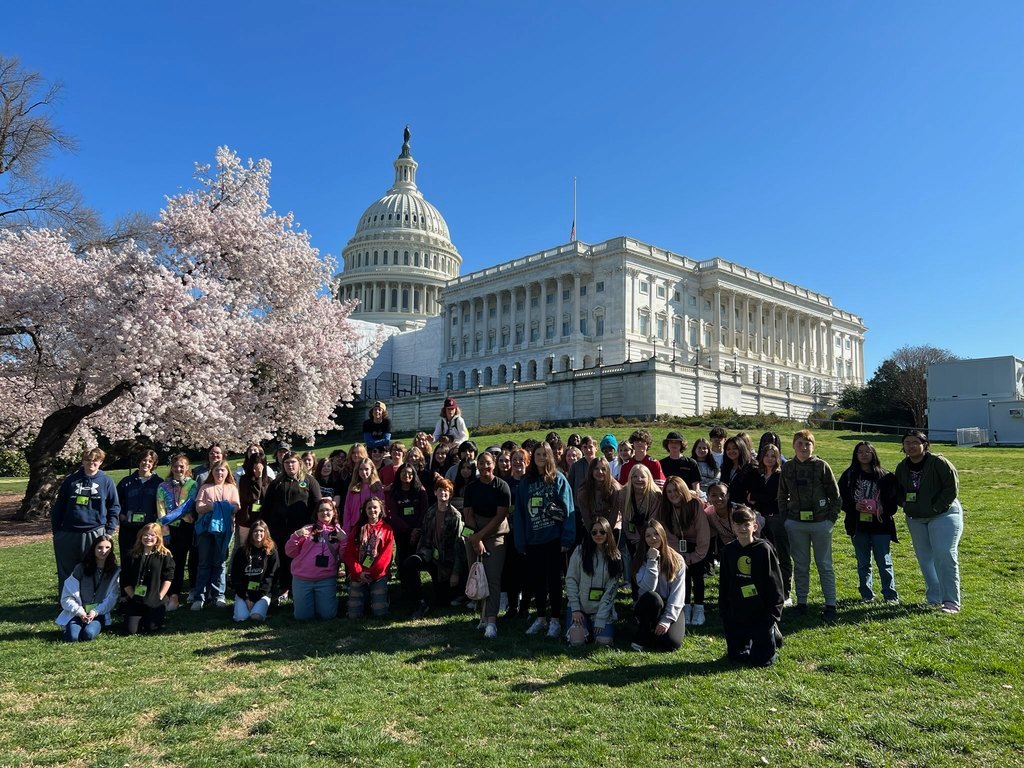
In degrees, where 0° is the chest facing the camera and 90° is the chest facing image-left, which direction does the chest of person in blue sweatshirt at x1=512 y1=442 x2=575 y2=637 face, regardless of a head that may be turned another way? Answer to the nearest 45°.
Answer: approximately 0°

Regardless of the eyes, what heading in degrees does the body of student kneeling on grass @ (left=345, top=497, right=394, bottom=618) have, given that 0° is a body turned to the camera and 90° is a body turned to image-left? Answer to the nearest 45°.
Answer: approximately 0°

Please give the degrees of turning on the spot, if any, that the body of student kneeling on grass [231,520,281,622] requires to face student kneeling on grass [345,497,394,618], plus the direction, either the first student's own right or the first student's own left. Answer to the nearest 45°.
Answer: approximately 45° to the first student's own left

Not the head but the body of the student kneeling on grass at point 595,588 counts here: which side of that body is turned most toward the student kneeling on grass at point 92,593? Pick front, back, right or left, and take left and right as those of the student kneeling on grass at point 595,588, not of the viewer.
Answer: right

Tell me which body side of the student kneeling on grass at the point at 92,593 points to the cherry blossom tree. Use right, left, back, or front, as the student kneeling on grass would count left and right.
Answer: back

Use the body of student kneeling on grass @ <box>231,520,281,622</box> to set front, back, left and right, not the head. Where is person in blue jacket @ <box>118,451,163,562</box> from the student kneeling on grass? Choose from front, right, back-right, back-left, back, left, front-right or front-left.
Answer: back-right
